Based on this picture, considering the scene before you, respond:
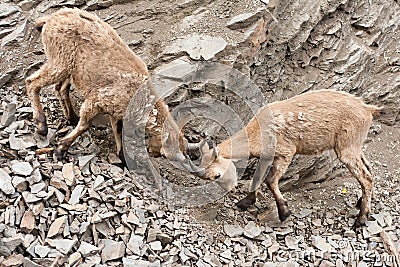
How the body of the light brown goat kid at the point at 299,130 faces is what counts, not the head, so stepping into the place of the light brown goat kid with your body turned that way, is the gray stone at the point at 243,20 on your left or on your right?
on your right

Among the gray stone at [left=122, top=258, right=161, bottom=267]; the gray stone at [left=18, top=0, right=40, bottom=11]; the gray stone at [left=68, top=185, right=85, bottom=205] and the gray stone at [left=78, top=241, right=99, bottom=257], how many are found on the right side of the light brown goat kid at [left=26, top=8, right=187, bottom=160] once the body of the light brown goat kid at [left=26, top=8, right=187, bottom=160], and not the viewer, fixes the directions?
3

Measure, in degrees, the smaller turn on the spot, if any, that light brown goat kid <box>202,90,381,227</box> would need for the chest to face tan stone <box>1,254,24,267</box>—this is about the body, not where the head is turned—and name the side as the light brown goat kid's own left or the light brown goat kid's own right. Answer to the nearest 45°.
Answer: approximately 45° to the light brown goat kid's own left

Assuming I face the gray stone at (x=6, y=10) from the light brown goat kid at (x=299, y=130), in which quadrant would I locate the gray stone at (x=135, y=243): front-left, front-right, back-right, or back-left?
front-left

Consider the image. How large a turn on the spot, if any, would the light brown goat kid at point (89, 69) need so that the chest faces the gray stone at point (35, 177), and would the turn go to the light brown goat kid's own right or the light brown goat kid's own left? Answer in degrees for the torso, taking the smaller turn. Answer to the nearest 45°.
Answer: approximately 135° to the light brown goat kid's own right

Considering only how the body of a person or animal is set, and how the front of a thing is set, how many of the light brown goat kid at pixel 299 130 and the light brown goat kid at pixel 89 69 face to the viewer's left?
1

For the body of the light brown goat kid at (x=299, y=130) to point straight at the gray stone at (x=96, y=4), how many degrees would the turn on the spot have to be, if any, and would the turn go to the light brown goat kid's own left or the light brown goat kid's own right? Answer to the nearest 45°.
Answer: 0° — it already faces it

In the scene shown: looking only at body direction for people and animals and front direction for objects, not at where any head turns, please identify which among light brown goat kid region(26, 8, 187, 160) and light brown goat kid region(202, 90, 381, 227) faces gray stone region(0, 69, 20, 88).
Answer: light brown goat kid region(202, 90, 381, 227)

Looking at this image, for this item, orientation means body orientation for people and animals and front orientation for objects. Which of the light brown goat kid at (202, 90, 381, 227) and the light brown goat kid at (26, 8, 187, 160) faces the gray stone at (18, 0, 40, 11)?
the light brown goat kid at (202, 90, 381, 227)

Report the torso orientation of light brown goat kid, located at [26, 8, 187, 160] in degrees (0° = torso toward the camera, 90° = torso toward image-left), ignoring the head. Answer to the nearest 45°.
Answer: approximately 270°

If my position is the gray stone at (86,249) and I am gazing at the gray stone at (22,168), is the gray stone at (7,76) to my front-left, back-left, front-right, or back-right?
front-right

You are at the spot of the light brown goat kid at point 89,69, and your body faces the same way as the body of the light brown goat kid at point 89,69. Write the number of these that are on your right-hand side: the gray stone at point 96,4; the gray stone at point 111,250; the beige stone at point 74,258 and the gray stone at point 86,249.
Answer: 3

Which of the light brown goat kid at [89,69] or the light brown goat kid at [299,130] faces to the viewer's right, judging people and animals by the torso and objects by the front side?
the light brown goat kid at [89,69]

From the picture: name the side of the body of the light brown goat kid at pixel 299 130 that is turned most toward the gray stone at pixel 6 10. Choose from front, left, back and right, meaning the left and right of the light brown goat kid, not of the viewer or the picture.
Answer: front

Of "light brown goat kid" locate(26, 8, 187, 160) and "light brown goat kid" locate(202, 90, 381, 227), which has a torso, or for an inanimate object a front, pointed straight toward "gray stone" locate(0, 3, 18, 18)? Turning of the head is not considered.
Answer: "light brown goat kid" locate(202, 90, 381, 227)

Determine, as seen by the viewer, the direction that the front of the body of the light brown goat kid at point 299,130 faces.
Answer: to the viewer's left

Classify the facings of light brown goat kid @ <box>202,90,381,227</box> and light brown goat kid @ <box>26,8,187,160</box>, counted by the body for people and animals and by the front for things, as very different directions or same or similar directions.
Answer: very different directions
